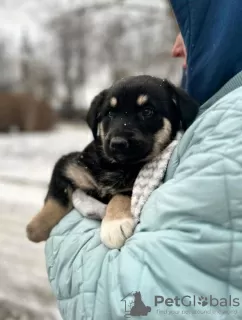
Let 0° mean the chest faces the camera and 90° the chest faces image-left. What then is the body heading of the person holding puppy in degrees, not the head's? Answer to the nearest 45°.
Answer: approximately 90°
